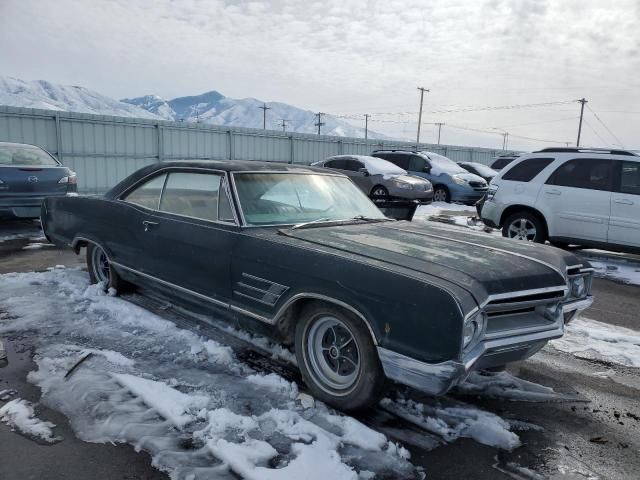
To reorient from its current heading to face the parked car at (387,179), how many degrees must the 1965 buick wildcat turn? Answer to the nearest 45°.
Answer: approximately 135° to its left

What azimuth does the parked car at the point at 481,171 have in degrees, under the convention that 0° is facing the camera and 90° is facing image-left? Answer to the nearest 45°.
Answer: approximately 315°

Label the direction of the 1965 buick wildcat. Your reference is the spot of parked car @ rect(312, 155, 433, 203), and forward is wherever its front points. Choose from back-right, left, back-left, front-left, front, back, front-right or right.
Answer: front-right

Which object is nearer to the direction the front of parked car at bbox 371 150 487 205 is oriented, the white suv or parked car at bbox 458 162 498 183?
the white suv

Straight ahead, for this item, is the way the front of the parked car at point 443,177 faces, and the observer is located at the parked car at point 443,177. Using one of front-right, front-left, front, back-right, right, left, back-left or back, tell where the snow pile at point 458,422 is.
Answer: front-right

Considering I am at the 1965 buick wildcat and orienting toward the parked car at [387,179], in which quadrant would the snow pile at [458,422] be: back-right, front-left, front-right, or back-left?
back-right

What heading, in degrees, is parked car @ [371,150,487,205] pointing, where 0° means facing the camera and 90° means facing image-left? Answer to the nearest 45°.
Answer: approximately 315°

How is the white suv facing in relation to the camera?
to the viewer's right

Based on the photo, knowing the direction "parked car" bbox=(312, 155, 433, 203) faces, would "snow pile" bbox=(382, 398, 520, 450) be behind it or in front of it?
in front

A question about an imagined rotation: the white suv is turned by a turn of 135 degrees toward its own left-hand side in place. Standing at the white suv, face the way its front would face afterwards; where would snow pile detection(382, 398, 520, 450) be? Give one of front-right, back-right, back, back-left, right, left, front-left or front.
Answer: back-left

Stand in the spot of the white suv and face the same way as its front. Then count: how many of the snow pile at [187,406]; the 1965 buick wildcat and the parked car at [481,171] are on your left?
1

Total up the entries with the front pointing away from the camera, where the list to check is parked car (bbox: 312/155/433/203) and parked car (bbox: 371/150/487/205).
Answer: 0
